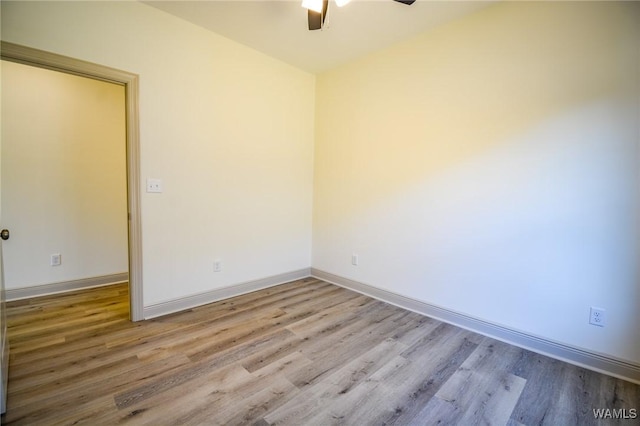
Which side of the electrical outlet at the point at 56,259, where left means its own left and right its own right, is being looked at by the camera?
front
